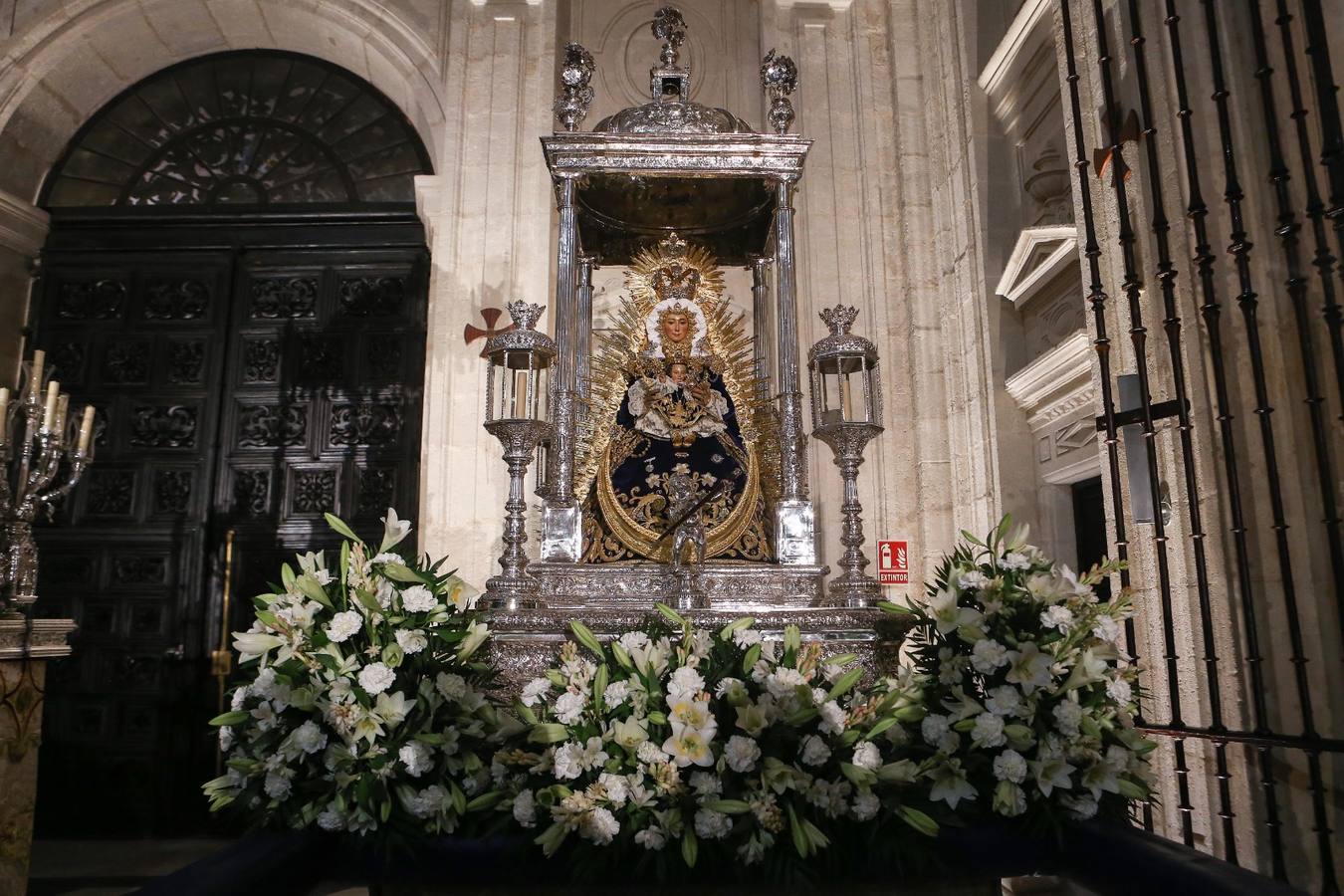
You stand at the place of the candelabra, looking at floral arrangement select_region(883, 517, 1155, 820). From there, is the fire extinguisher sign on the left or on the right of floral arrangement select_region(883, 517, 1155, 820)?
left

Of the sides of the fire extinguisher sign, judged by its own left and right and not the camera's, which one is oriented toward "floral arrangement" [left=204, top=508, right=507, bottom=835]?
front

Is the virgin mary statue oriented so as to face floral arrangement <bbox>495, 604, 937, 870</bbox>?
yes

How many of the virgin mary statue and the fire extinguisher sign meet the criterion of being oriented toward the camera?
2

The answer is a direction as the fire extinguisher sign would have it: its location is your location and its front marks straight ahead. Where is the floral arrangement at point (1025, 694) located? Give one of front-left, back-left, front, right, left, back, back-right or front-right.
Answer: front

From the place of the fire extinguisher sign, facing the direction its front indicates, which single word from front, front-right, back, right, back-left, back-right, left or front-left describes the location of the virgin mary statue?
front-right

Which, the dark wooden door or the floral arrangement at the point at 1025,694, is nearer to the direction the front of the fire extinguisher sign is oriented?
the floral arrangement

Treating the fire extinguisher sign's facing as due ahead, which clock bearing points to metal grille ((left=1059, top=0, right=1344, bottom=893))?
The metal grille is roughly at 11 o'clock from the fire extinguisher sign.

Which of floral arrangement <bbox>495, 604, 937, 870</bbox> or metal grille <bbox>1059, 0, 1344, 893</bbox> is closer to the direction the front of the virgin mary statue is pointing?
the floral arrangement

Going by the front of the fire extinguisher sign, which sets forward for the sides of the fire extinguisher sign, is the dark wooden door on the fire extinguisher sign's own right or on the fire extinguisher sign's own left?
on the fire extinguisher sign's own right

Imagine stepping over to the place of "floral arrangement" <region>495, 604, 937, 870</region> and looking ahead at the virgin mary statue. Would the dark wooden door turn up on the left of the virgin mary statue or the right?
left

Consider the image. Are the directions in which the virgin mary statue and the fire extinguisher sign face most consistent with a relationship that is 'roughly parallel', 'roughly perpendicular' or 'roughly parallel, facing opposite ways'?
roughly parallel

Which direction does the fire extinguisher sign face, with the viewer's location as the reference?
facing the viewer

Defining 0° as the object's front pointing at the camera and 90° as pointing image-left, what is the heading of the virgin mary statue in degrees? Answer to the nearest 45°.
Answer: approximately 0°
